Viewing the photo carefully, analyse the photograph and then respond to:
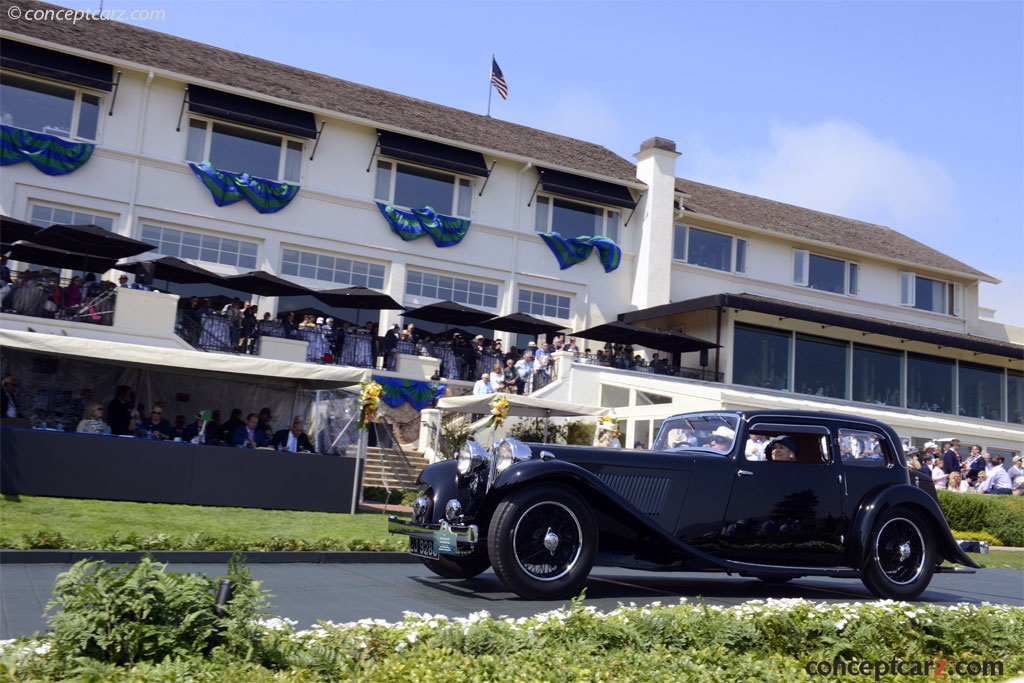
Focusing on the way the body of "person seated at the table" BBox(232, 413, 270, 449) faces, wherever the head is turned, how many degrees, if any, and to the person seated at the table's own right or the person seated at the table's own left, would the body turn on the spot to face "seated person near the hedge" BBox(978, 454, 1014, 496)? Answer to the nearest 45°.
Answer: approximately 90° to the person seated at the table's own left

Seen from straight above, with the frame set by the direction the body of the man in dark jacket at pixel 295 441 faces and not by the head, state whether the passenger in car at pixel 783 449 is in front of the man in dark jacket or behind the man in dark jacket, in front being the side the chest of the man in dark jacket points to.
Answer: in front

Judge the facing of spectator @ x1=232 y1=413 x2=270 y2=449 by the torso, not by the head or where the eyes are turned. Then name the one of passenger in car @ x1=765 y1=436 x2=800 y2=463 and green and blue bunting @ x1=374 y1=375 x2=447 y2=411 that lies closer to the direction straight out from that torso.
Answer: the passenger in car

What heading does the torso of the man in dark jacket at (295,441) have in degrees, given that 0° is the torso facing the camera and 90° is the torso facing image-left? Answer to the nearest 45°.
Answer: approximately 0°

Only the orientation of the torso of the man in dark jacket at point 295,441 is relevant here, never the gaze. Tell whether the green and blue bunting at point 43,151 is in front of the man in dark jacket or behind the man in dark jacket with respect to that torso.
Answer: behind

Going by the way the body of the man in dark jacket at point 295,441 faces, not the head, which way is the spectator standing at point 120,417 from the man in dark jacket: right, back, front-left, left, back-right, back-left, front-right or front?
right

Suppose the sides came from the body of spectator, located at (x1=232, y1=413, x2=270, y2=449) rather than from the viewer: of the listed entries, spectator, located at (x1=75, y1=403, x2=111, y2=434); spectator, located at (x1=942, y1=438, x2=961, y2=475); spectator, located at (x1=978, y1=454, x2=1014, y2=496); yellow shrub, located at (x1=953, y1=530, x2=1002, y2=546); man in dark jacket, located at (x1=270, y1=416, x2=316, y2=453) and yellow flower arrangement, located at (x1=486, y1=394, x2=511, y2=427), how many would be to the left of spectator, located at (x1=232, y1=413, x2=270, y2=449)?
5

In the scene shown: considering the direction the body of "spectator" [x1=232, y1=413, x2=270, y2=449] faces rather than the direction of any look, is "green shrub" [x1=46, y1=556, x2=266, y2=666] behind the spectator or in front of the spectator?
in front

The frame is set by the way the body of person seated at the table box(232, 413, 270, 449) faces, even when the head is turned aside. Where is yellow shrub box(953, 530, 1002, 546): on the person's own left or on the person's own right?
on the person's own left

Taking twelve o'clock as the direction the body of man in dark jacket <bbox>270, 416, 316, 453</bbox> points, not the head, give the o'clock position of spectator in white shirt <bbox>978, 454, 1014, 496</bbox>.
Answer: The spectator in white shirt is roughly at 9 o'clock from the man in dark jacket.

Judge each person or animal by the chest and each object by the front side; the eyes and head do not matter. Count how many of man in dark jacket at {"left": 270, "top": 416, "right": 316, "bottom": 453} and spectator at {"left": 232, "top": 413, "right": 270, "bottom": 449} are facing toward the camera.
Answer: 2
